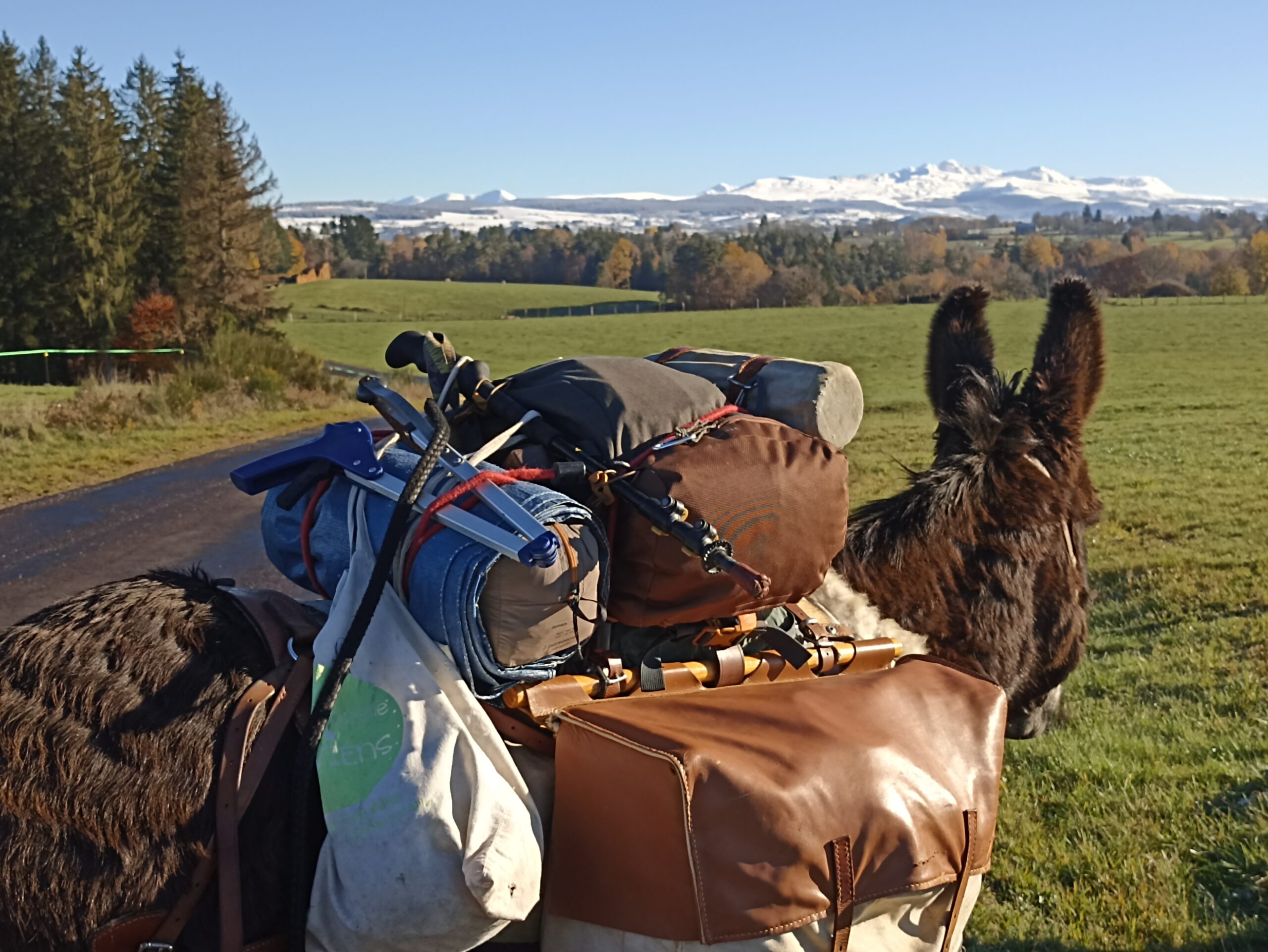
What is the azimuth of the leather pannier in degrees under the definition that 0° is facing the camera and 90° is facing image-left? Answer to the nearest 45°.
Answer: approximately 315°

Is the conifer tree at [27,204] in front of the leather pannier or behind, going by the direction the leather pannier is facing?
behind

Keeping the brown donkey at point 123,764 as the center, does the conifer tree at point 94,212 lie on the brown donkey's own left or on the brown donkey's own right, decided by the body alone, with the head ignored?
on the brown donkey's own left

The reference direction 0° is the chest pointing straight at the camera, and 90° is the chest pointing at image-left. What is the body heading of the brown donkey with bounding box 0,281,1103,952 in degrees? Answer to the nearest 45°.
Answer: approximately 225°

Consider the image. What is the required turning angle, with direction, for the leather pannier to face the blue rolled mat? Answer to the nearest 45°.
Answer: approximately 135° to its right

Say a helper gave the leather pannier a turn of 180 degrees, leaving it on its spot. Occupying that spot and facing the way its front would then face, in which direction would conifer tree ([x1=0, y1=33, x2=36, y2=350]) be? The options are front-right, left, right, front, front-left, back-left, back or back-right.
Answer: front

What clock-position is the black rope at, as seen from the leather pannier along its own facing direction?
The black rope is roughly at 4 o'clock from the leather pannier.

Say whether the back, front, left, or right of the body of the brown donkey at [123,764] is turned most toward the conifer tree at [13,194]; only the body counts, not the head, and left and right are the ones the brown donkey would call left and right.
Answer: left
